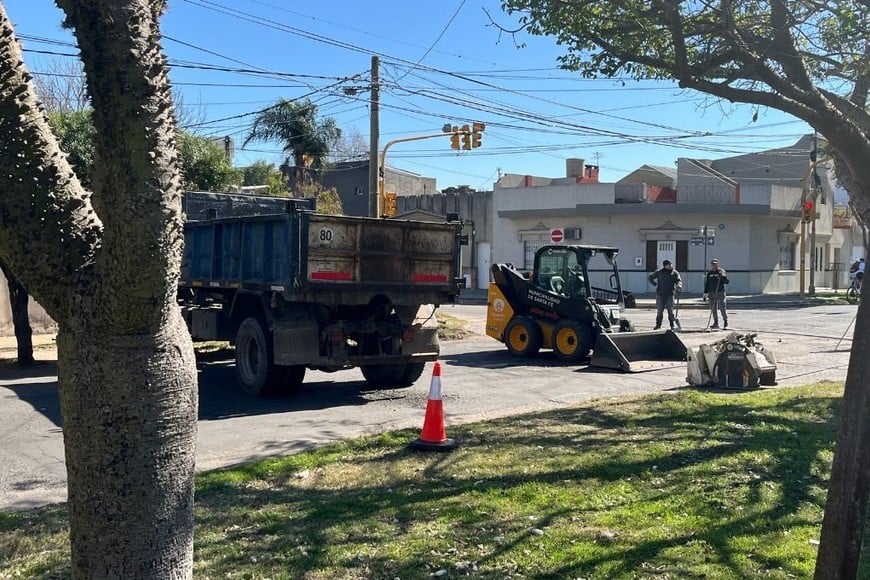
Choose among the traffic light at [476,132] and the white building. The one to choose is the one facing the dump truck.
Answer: the white building

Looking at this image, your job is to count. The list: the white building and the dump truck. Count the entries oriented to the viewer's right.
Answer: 0

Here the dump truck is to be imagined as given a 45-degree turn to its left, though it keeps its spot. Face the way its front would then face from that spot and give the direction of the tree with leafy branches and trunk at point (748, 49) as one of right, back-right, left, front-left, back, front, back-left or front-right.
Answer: back-left

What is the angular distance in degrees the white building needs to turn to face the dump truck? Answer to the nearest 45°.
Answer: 0° — it already faces it

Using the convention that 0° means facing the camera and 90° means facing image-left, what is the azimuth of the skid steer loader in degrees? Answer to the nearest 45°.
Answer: approximately 315°

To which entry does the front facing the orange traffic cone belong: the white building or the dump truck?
the white building

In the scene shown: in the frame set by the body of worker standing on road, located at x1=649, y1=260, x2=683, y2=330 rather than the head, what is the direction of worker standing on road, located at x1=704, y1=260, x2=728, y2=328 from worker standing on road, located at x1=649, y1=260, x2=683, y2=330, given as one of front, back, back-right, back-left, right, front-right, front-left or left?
back-left

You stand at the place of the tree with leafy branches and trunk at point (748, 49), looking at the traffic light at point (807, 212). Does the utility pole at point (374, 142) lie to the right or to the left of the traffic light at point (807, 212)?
left

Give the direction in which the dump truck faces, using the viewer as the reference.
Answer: facing away from the viewer and to the left of the viewer

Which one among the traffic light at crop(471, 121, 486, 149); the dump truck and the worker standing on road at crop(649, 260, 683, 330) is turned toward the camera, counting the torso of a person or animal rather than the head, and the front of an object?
the worker standing on road

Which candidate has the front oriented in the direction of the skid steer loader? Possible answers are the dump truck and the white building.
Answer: the white building

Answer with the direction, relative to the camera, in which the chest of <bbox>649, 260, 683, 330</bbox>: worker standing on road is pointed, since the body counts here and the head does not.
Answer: toward the camera

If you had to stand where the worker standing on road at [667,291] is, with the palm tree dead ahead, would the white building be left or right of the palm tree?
right

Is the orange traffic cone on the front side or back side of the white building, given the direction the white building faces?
on the front side

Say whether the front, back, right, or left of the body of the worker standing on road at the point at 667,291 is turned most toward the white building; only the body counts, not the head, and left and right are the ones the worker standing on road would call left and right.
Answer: back
